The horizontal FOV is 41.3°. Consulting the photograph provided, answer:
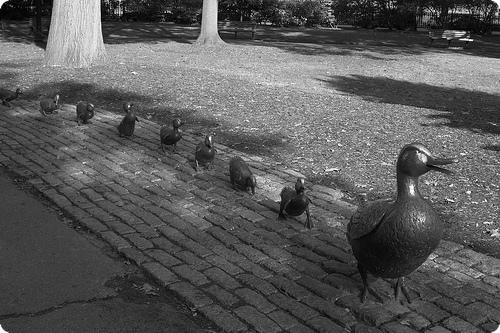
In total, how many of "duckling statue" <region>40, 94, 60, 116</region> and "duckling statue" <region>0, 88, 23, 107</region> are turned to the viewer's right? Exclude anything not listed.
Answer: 2

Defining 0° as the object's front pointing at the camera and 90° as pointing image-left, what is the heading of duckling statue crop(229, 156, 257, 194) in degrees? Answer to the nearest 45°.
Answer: approximately 315°

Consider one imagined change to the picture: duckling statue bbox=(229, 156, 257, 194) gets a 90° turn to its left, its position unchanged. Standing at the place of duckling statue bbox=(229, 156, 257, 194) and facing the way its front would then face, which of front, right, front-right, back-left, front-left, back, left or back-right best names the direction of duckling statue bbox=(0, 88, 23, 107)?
left

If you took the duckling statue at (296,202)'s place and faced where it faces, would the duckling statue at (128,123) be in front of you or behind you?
behind

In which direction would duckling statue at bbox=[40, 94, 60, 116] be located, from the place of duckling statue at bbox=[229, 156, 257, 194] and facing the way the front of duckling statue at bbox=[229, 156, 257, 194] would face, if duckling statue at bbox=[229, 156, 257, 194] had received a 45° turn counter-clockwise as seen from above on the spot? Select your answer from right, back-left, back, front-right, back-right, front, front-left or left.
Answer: back-left

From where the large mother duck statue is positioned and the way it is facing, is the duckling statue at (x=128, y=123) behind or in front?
behind

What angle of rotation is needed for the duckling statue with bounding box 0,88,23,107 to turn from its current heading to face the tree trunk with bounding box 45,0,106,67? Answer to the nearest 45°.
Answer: approximately 90° to its left

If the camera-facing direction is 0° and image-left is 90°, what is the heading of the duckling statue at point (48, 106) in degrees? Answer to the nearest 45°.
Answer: approximately 270°

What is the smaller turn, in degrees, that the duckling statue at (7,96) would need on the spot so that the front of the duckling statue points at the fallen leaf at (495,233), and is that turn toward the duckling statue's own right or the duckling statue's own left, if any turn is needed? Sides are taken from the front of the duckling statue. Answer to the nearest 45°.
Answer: approximately 45° to the duckling statue's own right

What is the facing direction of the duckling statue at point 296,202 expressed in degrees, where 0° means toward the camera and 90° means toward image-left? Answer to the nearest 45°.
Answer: approximately 315°

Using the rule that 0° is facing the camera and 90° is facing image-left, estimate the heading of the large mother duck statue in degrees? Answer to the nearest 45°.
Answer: approximately 315°

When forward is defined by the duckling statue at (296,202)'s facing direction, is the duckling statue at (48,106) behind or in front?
behind

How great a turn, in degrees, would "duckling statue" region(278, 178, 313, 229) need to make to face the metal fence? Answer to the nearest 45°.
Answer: approximately 135° to its left

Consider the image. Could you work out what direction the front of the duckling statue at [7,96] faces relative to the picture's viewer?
facing to the right of the viewer
